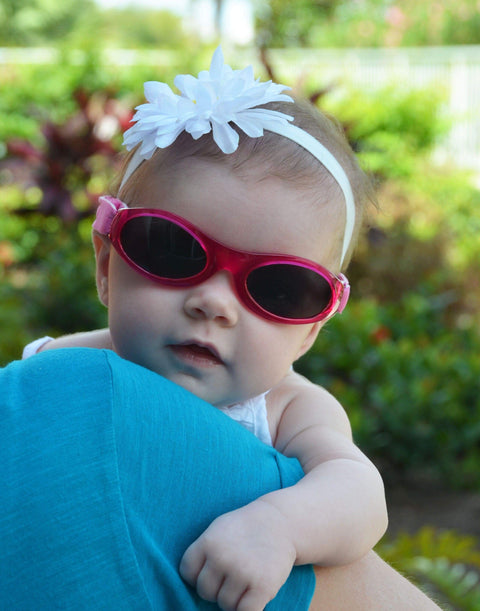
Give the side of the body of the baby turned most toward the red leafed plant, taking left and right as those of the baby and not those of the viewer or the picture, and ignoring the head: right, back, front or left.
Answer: back

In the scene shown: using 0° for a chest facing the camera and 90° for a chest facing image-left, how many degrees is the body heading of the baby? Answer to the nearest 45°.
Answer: approximately 0°

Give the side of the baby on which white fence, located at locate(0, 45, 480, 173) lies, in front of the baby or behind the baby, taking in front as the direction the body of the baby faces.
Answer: behind

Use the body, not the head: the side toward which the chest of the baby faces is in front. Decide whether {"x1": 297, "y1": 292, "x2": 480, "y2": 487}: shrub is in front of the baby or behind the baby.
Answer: behind

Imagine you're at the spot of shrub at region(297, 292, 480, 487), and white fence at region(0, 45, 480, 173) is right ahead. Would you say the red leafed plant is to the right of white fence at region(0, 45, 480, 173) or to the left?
left
